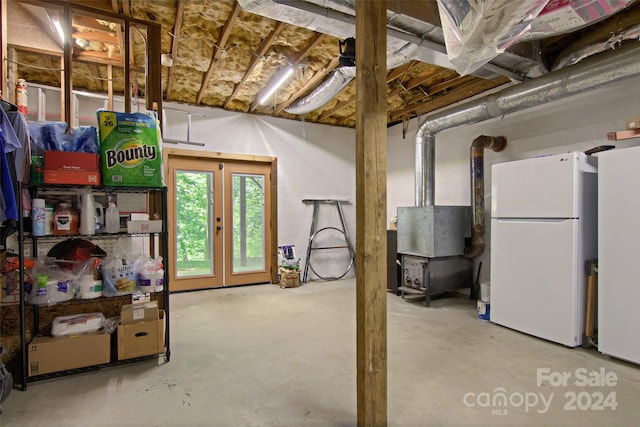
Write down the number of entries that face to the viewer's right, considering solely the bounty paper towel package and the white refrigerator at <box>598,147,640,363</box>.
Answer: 0

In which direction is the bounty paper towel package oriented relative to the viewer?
toward the camera

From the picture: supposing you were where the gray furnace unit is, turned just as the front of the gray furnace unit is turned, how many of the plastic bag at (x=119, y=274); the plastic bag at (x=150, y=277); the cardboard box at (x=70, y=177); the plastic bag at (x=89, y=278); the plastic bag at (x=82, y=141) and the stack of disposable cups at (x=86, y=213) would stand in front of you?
6

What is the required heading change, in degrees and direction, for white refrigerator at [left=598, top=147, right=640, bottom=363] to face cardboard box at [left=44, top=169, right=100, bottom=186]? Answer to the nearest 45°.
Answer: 0° — it already faces it

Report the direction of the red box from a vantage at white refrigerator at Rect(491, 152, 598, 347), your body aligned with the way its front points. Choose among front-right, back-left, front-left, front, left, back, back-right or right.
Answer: front

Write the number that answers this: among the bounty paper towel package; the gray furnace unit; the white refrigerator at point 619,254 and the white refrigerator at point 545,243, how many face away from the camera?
0

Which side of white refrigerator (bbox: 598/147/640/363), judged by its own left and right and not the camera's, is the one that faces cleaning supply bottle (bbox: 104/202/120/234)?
front

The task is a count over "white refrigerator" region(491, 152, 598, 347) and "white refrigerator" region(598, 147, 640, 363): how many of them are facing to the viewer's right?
0

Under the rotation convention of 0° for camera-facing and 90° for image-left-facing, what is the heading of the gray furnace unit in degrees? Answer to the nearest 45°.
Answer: approximately 45°

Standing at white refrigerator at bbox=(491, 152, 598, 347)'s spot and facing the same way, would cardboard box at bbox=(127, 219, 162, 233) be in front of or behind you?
in front

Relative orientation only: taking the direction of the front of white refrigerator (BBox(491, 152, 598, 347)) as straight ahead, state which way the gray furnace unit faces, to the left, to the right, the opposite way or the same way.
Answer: the same way

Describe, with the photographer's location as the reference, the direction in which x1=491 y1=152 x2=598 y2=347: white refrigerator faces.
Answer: facing the viewer and to the left of the viewer

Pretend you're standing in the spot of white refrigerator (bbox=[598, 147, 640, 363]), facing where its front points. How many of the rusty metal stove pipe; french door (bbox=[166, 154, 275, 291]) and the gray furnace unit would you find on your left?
0

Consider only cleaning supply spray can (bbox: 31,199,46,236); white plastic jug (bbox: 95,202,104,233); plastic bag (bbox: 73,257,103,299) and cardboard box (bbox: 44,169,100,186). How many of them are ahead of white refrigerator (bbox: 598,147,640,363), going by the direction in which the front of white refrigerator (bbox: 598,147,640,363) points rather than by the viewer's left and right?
4

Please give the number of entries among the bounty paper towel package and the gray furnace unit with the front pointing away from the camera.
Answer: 0

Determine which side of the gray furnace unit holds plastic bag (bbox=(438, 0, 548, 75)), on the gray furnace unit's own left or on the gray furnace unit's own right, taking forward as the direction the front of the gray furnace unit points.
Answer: on the gray furnace unit's own left
